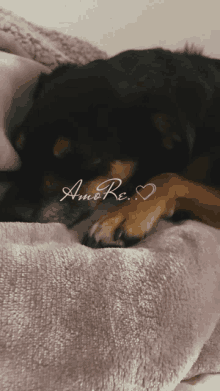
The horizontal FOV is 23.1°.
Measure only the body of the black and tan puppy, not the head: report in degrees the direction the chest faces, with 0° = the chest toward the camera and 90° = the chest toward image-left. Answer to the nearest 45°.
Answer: approximately 45°
